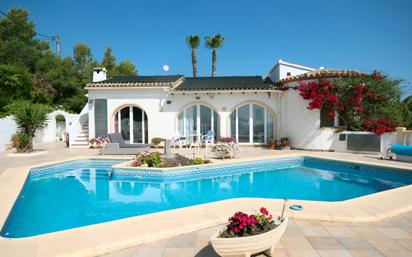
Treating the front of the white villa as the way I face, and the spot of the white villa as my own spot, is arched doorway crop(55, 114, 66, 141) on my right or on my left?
on my right

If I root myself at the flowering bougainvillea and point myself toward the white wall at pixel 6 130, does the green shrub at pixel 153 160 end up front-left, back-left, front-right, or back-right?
front-left

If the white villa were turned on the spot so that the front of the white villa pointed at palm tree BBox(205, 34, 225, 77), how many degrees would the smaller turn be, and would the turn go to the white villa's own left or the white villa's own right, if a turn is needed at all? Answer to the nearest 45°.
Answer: approximately 180°

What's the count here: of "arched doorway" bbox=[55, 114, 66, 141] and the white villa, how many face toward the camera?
2

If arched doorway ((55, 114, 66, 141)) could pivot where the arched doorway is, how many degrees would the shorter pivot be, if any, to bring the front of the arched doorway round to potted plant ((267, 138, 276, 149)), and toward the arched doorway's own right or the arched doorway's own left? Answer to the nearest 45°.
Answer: approximately 45° to the arched doorway's own left

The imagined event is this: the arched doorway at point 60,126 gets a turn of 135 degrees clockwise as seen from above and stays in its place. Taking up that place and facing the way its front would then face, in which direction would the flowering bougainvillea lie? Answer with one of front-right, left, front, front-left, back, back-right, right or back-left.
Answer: back

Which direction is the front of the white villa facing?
toward the camera

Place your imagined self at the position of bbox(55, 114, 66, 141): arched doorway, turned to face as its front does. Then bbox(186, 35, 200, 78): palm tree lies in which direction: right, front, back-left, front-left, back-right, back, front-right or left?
left

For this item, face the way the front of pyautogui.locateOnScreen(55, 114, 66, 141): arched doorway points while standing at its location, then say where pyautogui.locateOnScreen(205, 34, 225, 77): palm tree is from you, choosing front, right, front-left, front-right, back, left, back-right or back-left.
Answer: left

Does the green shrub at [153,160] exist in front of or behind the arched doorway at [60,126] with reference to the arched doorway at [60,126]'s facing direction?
in front

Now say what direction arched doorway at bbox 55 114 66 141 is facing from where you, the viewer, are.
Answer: facing the viewer

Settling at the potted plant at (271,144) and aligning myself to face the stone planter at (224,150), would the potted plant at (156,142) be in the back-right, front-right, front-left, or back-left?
front-right

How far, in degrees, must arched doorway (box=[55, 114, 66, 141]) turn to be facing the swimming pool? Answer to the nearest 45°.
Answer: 0° — it already faces it
